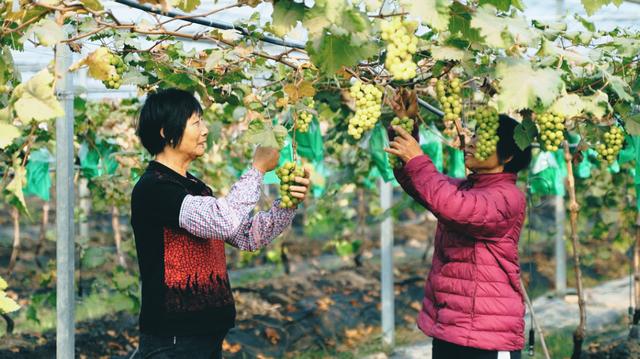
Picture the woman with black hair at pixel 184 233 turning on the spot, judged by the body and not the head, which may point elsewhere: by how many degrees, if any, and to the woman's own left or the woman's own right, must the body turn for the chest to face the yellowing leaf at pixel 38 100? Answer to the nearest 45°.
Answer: approximately 135° to the woman's own right

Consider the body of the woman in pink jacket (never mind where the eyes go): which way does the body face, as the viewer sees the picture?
to the viewer's left

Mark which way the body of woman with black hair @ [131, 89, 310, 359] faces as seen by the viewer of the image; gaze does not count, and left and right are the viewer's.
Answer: facing to the right of the viewer

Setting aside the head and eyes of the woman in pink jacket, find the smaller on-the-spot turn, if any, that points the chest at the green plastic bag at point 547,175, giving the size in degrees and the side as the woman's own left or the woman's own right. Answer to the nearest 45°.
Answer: approximately 90° to the woman's own right

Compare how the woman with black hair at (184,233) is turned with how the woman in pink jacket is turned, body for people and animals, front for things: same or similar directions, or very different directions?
very different directions

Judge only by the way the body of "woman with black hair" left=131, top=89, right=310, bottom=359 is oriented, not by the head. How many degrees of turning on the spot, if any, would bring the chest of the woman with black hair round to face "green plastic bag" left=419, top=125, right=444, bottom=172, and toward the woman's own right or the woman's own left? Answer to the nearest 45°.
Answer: approximately 45° to the woman's own left

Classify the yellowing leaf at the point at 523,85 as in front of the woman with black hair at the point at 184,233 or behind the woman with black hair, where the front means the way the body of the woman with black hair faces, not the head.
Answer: in front

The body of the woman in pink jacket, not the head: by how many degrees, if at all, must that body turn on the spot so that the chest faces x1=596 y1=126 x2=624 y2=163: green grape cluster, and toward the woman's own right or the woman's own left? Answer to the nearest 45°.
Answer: approximately 135° to the woman's own right

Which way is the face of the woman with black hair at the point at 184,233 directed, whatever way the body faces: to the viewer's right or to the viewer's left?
to the viewer's right

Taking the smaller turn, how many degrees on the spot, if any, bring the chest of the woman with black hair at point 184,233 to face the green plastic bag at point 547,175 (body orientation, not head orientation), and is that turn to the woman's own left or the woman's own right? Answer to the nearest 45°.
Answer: approximately 45° to the woman's own left

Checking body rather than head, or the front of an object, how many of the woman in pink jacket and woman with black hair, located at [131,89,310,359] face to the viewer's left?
1
